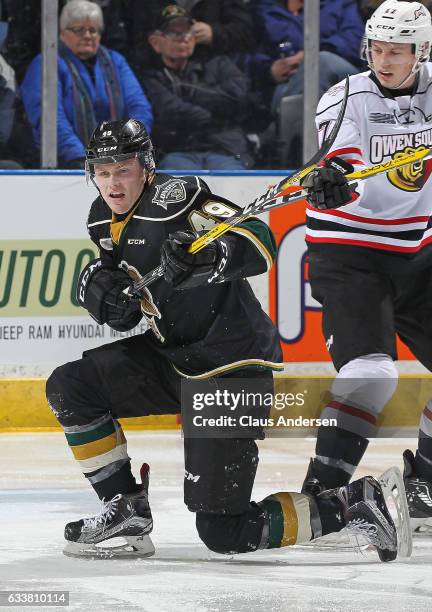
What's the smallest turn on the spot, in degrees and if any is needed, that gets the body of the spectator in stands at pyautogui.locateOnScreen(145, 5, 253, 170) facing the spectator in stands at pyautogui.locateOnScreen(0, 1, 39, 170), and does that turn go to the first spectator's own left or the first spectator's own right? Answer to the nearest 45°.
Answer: approximately 90° to the first spectator's own right

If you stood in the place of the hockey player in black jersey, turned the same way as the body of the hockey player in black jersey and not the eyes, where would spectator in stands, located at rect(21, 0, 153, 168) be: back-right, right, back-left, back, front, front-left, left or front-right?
back-right

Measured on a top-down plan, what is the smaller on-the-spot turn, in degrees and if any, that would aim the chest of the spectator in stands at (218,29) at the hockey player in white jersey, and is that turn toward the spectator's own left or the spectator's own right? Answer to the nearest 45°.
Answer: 0° — they already face them

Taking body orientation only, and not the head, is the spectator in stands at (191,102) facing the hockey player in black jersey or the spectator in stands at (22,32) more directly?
the hockey player in black jersey

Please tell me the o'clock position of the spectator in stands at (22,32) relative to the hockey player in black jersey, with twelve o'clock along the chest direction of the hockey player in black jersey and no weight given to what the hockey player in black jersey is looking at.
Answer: The spectator in stands is roughly at 4 o'clock from the hockey player in black jersey.

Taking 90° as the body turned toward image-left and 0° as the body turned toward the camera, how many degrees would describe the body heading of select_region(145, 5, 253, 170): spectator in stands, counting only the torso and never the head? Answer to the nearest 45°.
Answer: approximately 0°

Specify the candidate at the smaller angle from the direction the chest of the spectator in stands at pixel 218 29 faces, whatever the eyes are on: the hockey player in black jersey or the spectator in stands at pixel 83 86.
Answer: the hockey player in black jersey

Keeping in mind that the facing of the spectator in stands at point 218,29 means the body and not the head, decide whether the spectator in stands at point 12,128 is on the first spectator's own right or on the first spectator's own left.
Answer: on the first spectator's own right

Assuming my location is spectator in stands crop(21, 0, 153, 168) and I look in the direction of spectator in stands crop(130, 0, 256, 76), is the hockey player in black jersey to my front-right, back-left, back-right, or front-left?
back-right

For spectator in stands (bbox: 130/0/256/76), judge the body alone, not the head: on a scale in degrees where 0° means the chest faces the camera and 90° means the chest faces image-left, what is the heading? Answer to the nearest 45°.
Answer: approximately 0°
